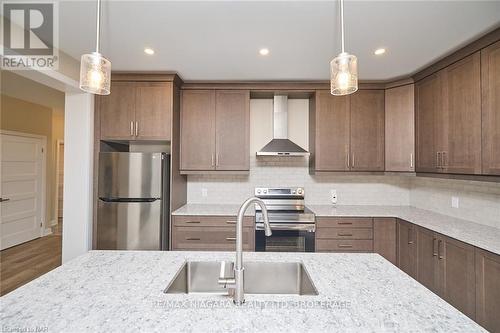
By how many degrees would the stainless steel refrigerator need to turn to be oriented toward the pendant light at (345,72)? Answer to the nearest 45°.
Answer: approximately 45° to its left

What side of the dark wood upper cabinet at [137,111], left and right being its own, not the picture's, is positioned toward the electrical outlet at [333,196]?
left

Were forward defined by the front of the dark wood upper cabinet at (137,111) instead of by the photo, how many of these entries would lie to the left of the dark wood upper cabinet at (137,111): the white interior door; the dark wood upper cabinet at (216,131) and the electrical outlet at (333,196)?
2

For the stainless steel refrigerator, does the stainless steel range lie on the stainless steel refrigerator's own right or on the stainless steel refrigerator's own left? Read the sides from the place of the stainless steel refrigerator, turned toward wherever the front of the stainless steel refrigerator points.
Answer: on the stainless steel refrigerator's own left

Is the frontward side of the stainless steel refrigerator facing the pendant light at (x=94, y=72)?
yes

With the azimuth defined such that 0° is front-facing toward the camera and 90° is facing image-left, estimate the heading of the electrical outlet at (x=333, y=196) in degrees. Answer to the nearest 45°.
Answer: approximately 0°

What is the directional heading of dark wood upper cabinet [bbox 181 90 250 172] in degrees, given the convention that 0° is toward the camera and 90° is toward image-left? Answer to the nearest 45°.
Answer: approximately 0°

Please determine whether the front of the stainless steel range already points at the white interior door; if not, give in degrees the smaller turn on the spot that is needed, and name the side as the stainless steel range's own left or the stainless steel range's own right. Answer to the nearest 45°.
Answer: approximately 90° to the stainless steel range's own right

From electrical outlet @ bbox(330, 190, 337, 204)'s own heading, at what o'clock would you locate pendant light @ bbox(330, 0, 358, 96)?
The pendant light is roughly at 12 o'clock from the electrical outlet.

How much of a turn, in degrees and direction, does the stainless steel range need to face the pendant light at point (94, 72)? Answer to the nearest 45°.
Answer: approximately 45° to its right

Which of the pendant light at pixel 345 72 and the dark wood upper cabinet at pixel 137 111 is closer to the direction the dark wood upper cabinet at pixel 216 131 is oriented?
the pendant light
